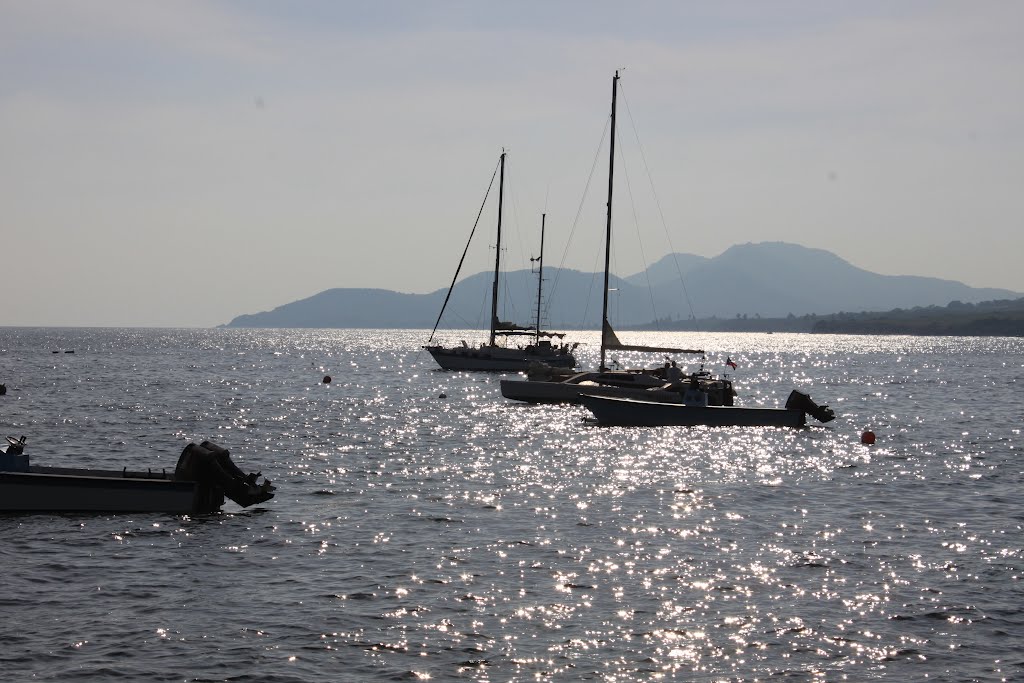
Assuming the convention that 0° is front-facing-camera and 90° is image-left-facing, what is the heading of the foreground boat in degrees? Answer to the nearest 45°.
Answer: approximately 90°
